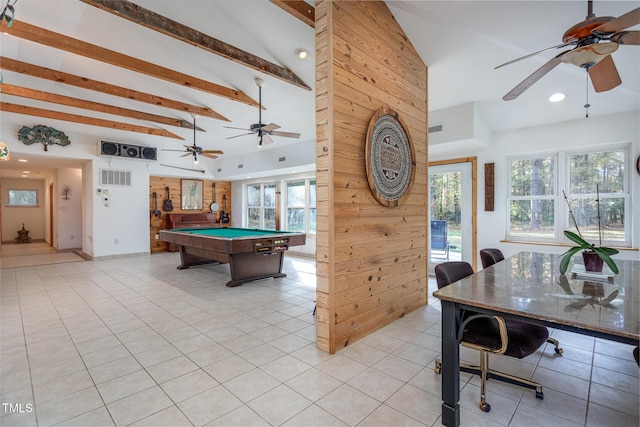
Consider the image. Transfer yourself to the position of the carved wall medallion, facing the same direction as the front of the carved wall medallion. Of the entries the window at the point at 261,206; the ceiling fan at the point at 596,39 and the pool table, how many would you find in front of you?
1

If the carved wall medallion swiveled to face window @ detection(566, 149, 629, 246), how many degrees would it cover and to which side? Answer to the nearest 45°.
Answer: approximately 90° to its left

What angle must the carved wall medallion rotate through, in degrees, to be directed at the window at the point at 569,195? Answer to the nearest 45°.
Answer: approximately 90° to its left

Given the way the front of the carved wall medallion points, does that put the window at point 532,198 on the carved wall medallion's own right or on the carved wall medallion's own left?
on the carved wall medallion's own left

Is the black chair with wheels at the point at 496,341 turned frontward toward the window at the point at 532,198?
no

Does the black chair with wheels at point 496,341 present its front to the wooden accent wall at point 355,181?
no

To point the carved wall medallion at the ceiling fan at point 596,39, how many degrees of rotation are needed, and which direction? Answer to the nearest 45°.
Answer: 0° — it already faces it

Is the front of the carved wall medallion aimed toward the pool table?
no

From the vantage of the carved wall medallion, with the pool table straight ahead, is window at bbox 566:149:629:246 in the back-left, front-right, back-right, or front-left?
back-right

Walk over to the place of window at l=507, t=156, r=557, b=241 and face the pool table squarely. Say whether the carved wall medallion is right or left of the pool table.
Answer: left
